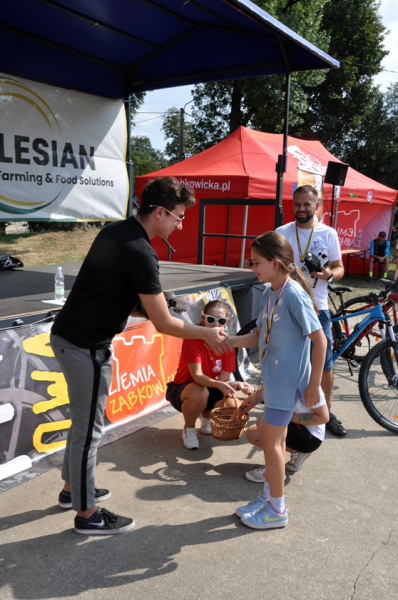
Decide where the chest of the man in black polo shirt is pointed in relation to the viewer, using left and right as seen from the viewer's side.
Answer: facing to the right of the viewer

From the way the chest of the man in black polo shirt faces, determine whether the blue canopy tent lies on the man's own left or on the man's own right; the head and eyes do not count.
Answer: on the man's own left

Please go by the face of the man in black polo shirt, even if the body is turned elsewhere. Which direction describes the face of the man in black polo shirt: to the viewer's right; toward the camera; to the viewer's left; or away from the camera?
to the viewer's right

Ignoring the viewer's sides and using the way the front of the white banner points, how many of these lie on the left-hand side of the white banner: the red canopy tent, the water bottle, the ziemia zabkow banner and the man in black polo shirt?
1

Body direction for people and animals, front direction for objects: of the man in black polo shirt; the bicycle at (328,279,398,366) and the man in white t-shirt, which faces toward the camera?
the man in white t-shirt

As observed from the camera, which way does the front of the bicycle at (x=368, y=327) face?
facing to the right of the viewer

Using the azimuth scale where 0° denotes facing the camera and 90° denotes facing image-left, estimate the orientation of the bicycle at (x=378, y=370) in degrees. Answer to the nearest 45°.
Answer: approximately 315°

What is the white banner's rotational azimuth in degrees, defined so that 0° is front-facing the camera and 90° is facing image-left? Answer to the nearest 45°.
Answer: approximately 315°

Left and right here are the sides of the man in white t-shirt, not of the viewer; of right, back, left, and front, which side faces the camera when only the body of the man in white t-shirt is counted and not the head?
front

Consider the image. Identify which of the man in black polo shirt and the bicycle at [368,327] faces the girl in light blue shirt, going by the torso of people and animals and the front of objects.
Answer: the man in black polo shirt

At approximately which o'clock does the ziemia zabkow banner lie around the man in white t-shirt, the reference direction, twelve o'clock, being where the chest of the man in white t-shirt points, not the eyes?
The ziemia zabkow banner is roughly at 2 o'clock from the man in white t-shirt.

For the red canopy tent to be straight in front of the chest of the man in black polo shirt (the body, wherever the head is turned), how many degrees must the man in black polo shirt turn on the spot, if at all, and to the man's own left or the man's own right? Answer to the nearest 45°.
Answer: approximately 90° to the man's own left

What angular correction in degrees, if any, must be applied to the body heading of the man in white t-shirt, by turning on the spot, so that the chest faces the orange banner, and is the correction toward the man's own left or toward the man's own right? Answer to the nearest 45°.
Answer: approximately 90° to the man's own right

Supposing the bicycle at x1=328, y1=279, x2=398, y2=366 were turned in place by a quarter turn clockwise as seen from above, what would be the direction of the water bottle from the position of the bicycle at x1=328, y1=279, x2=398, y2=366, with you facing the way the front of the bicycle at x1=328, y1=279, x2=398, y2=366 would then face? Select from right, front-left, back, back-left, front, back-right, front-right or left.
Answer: front-right

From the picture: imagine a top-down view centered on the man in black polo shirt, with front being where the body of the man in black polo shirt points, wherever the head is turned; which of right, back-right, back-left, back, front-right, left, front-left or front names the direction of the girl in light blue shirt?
front
